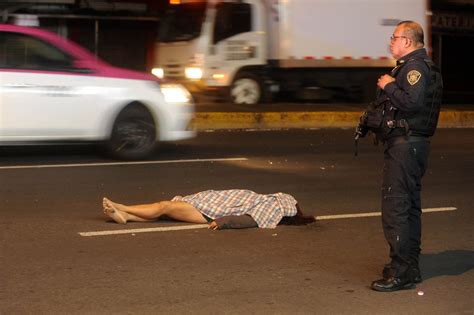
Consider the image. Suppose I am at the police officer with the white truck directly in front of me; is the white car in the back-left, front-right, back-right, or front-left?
front-left

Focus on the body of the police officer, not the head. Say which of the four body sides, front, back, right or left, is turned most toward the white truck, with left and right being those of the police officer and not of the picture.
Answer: right

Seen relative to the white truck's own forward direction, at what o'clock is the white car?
The white car is roughly at 11 o'clock from the white truck.

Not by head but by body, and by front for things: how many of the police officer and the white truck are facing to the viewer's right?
0

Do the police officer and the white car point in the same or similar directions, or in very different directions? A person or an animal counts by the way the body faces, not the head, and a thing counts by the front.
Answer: very different directions

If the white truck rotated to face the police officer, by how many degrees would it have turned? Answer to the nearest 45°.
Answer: approximately 45° to its left

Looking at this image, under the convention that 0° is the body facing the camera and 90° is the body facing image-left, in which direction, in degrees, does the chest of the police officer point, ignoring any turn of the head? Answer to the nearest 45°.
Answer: approximately 90°

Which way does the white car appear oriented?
to the viewer's right

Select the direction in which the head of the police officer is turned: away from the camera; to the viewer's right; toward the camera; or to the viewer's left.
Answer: to the viewer's left

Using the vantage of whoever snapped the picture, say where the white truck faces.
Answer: facing the viewer and to the left of the viewer

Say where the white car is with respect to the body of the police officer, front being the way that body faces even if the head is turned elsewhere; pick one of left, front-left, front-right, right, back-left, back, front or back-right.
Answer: front-right

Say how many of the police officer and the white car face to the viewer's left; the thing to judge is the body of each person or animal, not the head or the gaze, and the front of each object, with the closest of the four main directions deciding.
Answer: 1

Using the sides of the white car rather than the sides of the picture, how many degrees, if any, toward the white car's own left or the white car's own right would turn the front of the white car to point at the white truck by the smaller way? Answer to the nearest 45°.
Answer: approximately 45° to the white car's own left

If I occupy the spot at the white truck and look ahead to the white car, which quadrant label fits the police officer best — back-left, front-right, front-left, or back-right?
front-left
